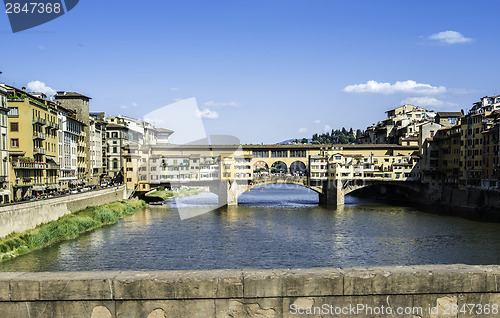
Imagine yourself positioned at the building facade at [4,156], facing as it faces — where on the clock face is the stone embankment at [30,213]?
The stone embankment is roughly at 1 o'clock from the building facade.

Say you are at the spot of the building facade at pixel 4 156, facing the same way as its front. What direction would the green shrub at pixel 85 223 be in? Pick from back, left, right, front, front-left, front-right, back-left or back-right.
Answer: front-left

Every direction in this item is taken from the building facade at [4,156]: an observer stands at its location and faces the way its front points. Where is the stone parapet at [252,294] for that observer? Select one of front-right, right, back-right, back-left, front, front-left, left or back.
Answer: front-right

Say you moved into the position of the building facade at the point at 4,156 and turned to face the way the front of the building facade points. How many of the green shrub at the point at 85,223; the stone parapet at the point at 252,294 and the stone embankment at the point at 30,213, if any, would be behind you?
0

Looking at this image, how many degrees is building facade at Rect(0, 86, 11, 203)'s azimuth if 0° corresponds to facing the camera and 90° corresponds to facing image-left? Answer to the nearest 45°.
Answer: approximately 315°
